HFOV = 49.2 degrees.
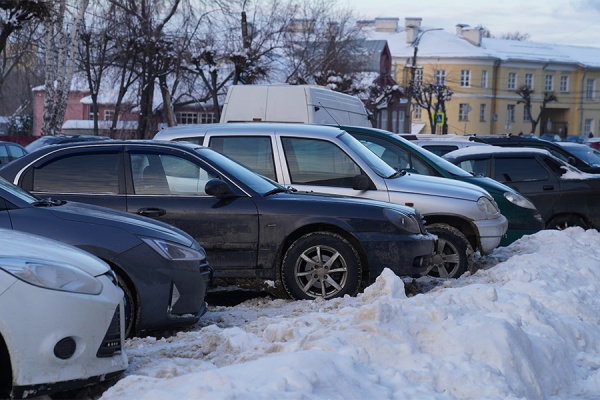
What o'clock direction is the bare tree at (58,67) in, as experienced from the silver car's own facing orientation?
The bare tree is roughly at 8 o'clock from the silver car.

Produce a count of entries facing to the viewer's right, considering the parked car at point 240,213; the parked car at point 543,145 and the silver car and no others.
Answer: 3

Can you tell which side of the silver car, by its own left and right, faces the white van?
left

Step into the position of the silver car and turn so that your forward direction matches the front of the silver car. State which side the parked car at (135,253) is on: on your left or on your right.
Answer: on your right

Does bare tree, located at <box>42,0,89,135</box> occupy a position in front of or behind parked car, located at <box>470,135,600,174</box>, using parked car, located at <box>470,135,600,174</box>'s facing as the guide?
behind

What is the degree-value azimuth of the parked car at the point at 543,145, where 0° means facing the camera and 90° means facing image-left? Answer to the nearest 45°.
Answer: approximately 270°

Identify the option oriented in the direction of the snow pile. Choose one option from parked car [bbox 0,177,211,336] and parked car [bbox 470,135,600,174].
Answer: parked car [bbox 0,177,211,336]

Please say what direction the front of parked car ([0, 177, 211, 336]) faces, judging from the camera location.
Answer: facing the viewer and to the right of the viewer

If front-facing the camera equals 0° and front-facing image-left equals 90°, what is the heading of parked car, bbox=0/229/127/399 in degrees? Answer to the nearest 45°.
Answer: approximately 315°

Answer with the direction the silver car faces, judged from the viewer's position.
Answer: facing to the right of the viewer

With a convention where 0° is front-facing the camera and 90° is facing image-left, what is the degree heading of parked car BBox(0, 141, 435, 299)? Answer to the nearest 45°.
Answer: approximately 270°
